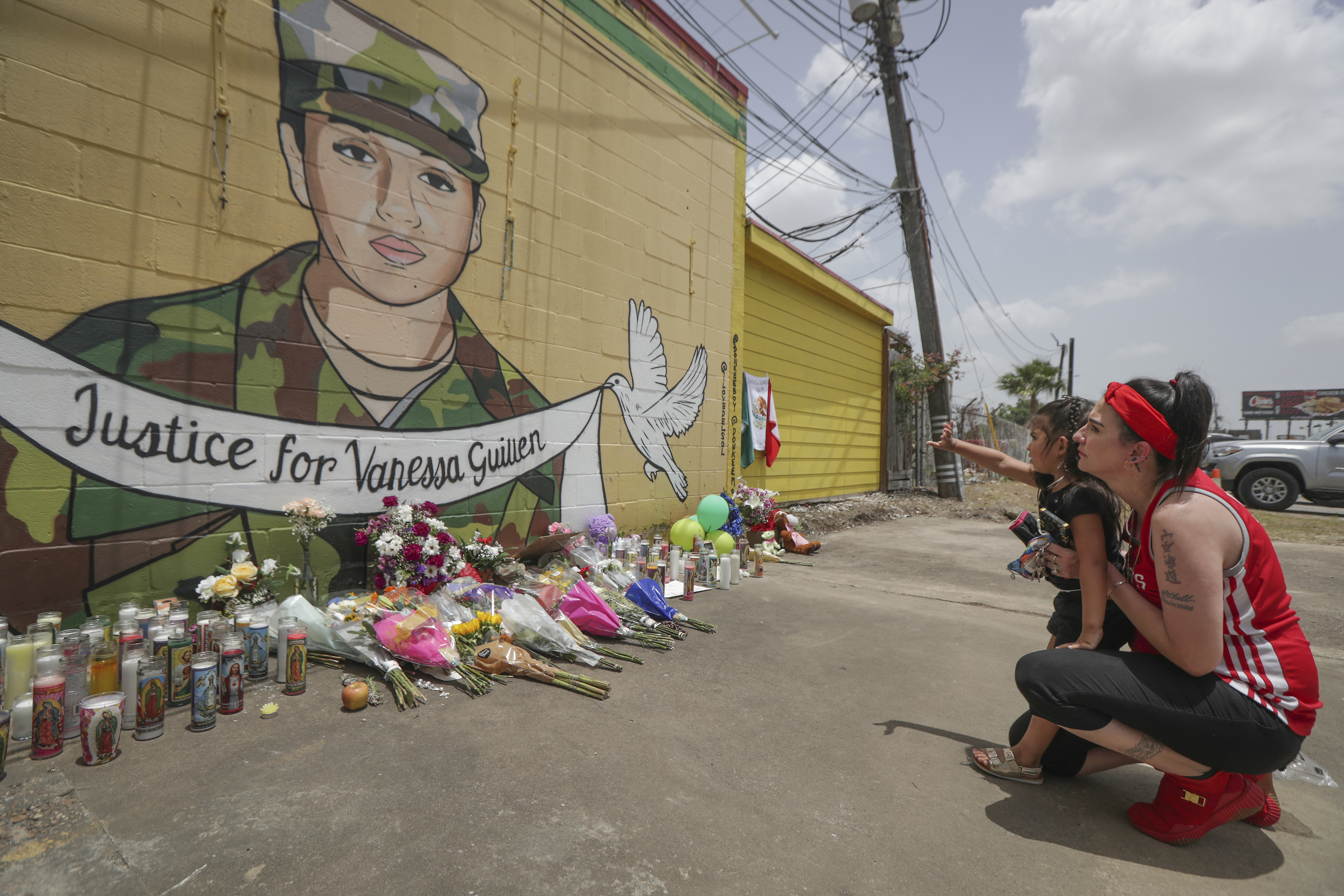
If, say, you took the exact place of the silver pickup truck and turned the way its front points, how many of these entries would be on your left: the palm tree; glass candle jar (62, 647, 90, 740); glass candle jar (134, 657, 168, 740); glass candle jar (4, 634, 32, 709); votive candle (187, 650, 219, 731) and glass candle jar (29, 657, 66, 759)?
5

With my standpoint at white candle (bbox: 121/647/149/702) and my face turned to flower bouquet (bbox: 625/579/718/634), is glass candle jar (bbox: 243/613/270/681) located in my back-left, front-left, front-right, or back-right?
front-left

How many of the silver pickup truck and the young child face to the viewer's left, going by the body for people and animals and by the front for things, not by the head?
2

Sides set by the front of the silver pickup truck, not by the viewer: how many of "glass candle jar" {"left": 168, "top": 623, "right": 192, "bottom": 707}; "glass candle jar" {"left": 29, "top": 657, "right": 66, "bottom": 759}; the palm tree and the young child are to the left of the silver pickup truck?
3

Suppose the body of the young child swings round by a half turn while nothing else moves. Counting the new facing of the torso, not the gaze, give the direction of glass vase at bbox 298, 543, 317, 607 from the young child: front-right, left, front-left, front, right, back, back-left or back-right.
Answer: back

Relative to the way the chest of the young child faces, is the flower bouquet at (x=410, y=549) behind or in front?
in front

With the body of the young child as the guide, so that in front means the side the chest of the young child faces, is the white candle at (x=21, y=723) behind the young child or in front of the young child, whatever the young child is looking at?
in front

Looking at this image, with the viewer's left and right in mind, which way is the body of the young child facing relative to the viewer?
facing to the left of the viewer

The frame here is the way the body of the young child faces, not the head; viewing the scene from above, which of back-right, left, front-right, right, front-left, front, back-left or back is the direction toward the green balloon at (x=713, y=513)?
front-right

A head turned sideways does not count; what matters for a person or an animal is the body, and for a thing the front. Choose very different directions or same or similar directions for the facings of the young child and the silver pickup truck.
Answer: same or similar directions

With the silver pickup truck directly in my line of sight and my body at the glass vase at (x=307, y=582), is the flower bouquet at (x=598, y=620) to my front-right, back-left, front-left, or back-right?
front-right

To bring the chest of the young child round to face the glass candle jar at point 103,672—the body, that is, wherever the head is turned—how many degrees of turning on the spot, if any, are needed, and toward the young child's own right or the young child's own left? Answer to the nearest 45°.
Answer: approximately 45° to the young child's own left

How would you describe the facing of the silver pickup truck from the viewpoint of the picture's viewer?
facing to the left of the viewer

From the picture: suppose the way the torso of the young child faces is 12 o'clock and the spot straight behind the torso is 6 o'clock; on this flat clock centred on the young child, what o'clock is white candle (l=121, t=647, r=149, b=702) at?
The white candle is roughly at 11 o'clock from the young child.

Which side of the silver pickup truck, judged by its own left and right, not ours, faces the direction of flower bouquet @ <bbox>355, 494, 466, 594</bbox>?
left
